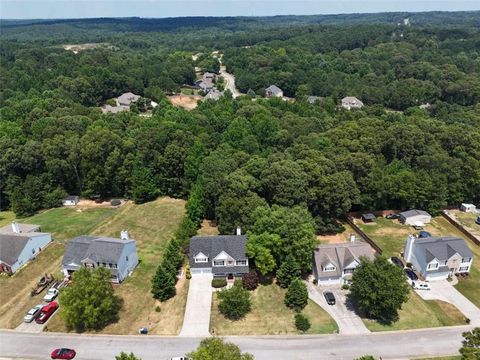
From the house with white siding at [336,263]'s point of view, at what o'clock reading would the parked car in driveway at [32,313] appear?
The parked car in driveway is roughly at 2 o'clock from the house with white siding.

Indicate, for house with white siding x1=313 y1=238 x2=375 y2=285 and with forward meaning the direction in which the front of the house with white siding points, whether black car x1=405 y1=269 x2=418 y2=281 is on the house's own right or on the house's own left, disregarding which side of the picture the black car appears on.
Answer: on the house's own left

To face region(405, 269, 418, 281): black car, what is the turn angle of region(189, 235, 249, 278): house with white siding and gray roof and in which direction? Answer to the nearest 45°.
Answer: approximately 90° to its left

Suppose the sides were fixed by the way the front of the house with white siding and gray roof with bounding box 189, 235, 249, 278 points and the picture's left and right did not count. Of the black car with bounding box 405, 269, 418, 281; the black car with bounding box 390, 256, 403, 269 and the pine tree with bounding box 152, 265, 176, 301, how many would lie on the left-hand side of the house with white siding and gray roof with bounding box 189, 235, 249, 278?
2

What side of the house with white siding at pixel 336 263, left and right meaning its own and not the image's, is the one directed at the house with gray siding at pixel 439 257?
left

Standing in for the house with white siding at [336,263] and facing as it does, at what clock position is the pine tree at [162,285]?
The pine tree is roughly at 2 o'clock from the house with white siding.

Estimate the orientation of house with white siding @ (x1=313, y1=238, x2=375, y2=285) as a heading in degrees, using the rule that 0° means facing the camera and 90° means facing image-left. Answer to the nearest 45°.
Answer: approximately 0°

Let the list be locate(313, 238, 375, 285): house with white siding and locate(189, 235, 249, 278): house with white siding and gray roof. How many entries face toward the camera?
2

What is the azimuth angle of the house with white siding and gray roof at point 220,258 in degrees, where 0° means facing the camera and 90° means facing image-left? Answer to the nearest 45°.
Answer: approximately 0°

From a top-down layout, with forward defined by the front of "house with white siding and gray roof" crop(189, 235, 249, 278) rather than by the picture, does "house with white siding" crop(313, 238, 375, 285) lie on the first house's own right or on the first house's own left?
on the first house's own left

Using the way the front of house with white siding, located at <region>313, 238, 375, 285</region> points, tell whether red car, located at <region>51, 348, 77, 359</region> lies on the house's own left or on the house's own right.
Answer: on the house's own right

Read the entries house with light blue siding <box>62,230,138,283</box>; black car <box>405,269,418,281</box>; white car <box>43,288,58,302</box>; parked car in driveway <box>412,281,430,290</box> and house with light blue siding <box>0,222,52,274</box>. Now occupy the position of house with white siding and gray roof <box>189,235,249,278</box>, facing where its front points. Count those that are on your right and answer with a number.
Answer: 3

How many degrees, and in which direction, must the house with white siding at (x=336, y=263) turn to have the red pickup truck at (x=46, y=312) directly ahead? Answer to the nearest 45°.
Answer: approximately 45° to its right

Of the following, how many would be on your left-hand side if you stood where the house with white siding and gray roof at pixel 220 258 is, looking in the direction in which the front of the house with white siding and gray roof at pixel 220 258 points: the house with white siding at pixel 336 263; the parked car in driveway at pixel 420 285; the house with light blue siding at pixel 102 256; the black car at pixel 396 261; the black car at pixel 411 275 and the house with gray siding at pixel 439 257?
5

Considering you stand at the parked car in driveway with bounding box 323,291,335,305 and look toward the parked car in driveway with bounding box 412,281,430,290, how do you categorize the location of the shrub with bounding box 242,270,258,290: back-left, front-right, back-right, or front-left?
back-left
